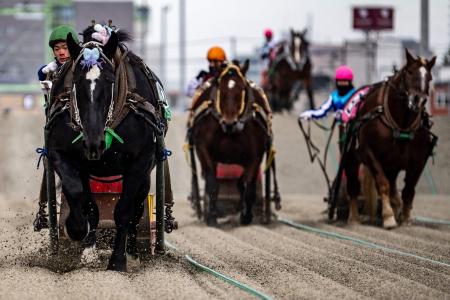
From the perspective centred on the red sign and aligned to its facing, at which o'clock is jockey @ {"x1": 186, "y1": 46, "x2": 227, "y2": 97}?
The jockey is roughly at 12 o'clock from the red sign.

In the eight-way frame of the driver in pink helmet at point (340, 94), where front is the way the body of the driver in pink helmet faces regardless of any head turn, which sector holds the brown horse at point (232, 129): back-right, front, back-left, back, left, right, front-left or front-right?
front-right

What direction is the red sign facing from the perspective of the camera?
toward the camera

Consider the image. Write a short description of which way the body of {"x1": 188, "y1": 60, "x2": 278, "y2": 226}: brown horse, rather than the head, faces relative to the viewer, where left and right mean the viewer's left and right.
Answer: facing the viewer

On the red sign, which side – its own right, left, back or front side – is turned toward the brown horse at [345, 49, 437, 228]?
front

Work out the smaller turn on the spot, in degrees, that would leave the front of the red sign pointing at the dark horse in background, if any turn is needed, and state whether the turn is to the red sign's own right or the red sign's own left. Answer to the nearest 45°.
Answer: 0° — it already faces it

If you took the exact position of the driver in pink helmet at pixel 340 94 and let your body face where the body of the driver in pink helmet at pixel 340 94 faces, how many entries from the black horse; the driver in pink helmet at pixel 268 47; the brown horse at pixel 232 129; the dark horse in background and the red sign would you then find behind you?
3

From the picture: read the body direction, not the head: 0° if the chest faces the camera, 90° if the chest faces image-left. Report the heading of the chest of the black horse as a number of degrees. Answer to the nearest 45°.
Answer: approximately 0°

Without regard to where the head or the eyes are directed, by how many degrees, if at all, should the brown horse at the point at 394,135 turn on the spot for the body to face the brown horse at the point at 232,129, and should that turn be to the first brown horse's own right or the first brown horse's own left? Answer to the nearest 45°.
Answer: approximately 135° to the first brown horse's own right

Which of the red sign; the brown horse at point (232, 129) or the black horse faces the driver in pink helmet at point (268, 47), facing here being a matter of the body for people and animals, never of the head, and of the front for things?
the red sign

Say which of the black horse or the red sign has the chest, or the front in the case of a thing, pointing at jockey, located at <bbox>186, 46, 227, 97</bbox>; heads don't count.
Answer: the red sign
